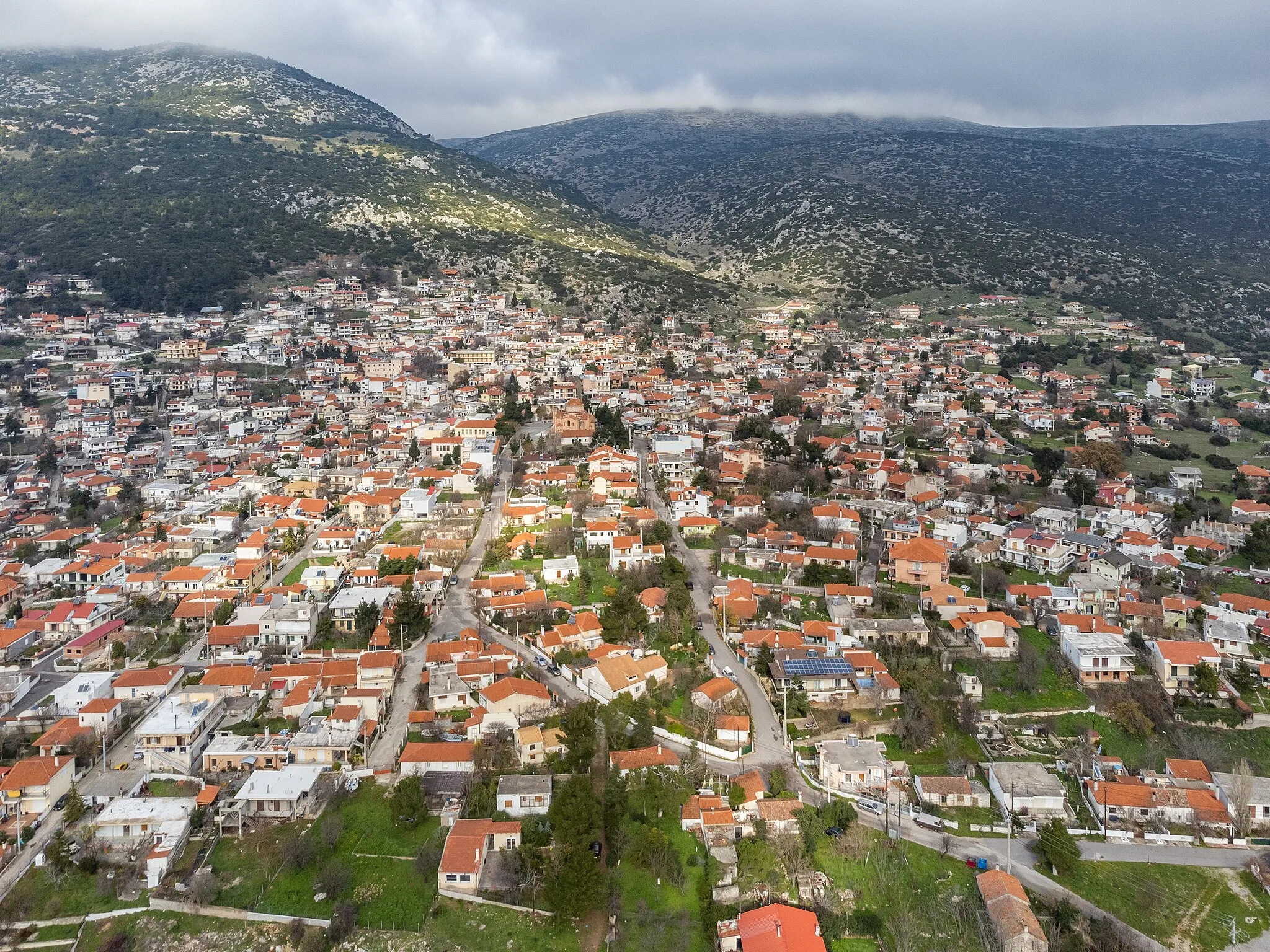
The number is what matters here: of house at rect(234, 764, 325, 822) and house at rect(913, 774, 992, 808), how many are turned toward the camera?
2

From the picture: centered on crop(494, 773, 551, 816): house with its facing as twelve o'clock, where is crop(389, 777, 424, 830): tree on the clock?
The tree is roughly at 3 o'clock from the house.

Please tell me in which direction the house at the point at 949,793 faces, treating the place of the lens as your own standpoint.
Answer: facing the viewer

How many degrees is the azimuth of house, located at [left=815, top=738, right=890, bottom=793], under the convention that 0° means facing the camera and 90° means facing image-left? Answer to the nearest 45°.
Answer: approximately 0°

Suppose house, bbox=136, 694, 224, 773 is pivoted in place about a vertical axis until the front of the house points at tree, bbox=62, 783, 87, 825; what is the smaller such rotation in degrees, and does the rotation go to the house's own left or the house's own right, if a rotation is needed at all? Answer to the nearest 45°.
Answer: approximately 45° to the house's own right

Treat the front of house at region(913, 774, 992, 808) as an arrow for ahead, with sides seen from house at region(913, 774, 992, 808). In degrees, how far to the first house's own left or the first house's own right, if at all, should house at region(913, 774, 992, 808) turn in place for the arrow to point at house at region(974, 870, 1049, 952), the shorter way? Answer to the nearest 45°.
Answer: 0° — it already faces it

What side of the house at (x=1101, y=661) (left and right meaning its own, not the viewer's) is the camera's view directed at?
front

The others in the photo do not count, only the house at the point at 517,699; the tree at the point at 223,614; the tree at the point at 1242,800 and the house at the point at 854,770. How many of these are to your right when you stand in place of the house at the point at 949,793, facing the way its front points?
3

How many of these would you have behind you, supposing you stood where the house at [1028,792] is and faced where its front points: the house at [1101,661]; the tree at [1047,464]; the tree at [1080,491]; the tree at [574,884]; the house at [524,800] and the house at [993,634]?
4

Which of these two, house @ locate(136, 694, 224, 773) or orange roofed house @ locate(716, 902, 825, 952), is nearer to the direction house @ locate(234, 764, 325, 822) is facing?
the orange roofed house

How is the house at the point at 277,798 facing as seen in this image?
toward the camera

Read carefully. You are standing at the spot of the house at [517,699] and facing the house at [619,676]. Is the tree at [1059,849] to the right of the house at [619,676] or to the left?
right

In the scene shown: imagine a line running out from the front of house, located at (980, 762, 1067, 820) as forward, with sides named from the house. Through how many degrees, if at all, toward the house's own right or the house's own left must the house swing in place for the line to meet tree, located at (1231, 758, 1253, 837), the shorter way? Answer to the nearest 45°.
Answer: approximately 135° to the house's own left

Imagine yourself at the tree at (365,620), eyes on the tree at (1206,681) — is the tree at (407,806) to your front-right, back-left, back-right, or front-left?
front-right

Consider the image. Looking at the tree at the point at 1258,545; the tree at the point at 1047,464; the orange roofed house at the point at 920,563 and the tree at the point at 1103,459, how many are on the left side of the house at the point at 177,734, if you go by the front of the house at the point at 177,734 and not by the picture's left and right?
4
